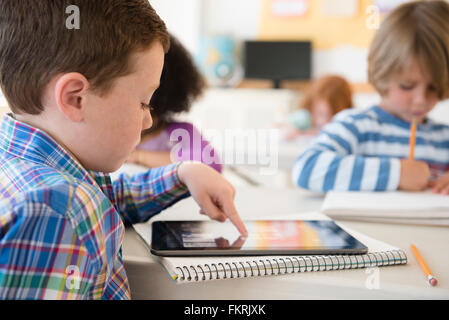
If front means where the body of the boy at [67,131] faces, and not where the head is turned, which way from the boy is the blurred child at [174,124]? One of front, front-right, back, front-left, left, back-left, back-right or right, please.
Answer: left

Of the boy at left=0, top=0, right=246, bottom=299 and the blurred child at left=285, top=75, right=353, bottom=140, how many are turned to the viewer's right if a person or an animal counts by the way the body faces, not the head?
1

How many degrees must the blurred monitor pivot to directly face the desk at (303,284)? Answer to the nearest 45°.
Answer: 0° — it already faces it

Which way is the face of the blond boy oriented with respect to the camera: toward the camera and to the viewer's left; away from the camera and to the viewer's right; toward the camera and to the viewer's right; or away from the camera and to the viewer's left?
toward the camera and to the viewer's left

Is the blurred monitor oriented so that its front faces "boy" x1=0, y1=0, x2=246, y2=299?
yes

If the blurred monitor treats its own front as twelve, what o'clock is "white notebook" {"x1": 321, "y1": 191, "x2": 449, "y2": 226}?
The white notebook is roughly at 12 o'clock from the blurred monitor.

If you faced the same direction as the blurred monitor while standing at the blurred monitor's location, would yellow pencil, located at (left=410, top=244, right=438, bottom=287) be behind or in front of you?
in front

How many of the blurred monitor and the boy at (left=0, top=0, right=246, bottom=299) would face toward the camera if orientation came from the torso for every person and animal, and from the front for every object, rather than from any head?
1

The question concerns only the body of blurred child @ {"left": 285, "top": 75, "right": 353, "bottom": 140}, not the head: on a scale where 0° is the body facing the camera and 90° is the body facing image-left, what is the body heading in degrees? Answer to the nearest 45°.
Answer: approximately 45°

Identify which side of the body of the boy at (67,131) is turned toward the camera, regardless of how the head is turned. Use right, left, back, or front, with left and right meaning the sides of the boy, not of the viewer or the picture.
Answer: right

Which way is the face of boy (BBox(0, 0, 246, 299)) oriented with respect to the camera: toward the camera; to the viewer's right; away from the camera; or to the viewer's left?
to the viewer's right
